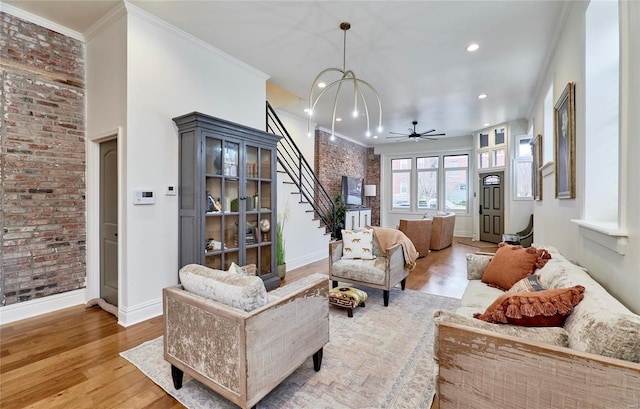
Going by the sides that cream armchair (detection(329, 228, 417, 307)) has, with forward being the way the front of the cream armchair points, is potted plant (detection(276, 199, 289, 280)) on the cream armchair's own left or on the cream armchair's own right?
on the cream armchair's own right

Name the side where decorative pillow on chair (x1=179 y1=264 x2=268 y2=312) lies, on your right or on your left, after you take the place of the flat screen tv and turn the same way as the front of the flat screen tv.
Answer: on your right

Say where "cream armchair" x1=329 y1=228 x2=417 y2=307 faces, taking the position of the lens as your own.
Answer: facing the viewer and to the left of the viewer

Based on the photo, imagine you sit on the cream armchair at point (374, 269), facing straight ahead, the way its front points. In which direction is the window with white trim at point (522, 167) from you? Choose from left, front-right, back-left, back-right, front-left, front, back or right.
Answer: back

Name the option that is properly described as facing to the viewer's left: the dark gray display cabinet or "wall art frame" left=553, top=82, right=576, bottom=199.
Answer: the wall art frame

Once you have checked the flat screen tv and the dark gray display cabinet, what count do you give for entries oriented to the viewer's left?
0

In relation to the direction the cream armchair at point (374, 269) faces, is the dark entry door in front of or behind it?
behind

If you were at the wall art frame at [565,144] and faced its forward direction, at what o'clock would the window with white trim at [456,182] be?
The window with white trim is roughly at 2 o'clock from the wall art frame.

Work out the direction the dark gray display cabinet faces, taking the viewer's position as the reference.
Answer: facing the viewer and to the right of the viewer

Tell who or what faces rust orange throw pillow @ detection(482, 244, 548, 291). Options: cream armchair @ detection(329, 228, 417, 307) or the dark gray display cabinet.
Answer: the dark gray display cabinet

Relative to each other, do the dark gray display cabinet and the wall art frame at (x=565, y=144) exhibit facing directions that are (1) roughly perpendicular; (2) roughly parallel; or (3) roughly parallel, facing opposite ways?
roughly parallel, facing opposite ways

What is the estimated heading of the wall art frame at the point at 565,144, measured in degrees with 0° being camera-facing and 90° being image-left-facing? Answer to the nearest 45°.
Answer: approximately 90°

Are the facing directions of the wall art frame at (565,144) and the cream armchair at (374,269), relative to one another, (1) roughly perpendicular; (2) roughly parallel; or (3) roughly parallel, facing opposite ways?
roughly perpendicular
